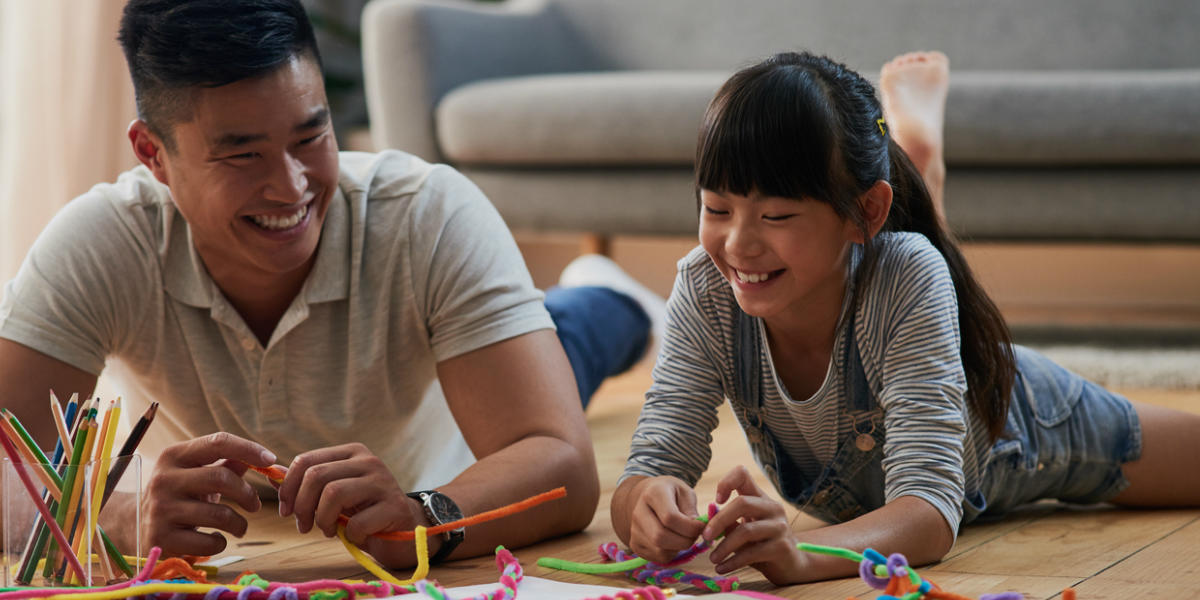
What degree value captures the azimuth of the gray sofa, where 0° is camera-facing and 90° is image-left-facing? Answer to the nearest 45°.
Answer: approximately 0°

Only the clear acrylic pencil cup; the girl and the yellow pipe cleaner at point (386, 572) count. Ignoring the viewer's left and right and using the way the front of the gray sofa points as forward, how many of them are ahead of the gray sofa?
3

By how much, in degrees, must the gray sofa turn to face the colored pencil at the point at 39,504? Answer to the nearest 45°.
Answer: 0° — it already faces it

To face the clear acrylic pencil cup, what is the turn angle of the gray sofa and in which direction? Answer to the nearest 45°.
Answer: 0° — it already faces it

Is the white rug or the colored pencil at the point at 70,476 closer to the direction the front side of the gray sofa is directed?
the colored pencil

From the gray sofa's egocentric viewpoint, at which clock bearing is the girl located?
The girl is roughly at 12 o'clock from the gray sofa.
